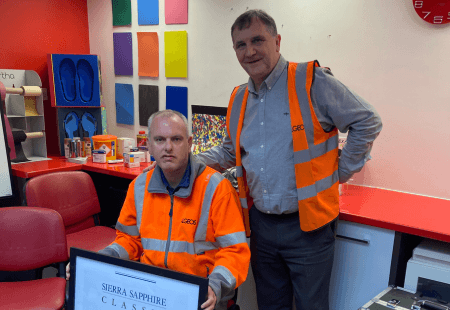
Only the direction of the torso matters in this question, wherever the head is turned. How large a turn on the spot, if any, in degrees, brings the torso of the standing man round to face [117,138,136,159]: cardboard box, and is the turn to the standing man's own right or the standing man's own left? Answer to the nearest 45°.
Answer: approximately 90° to the standing man's own right

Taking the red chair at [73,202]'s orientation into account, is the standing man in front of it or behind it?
in front

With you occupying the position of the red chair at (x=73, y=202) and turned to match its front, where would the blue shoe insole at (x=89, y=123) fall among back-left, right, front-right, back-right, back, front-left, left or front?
back-left

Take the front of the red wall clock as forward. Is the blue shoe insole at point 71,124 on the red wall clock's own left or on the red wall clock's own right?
on the red wall clock's own right

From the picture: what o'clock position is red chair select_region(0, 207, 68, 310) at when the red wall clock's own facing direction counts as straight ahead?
The red chair is roughly at 2 o'clock from the red wall clock.

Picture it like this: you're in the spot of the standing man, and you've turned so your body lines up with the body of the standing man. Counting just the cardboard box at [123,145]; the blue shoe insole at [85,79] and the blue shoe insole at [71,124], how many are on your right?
3

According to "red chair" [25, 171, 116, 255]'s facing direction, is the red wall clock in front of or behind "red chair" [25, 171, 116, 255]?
in front

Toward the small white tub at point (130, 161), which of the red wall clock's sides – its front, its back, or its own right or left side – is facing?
right
